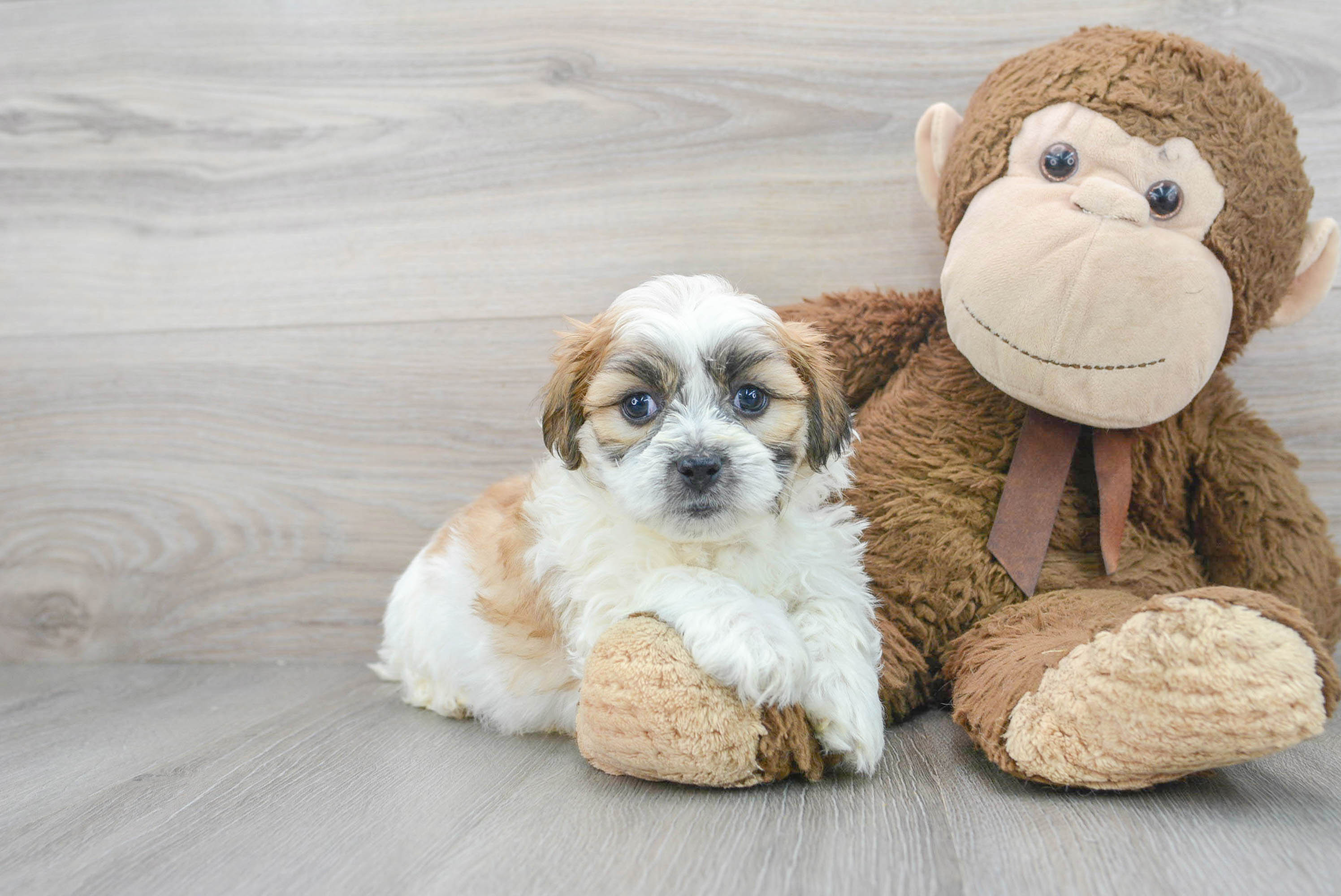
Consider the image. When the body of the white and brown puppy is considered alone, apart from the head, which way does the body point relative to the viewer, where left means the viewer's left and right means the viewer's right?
facing the viewer and to the right of the viewer

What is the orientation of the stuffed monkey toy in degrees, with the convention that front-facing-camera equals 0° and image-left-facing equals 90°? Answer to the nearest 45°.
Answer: approximately 0°
